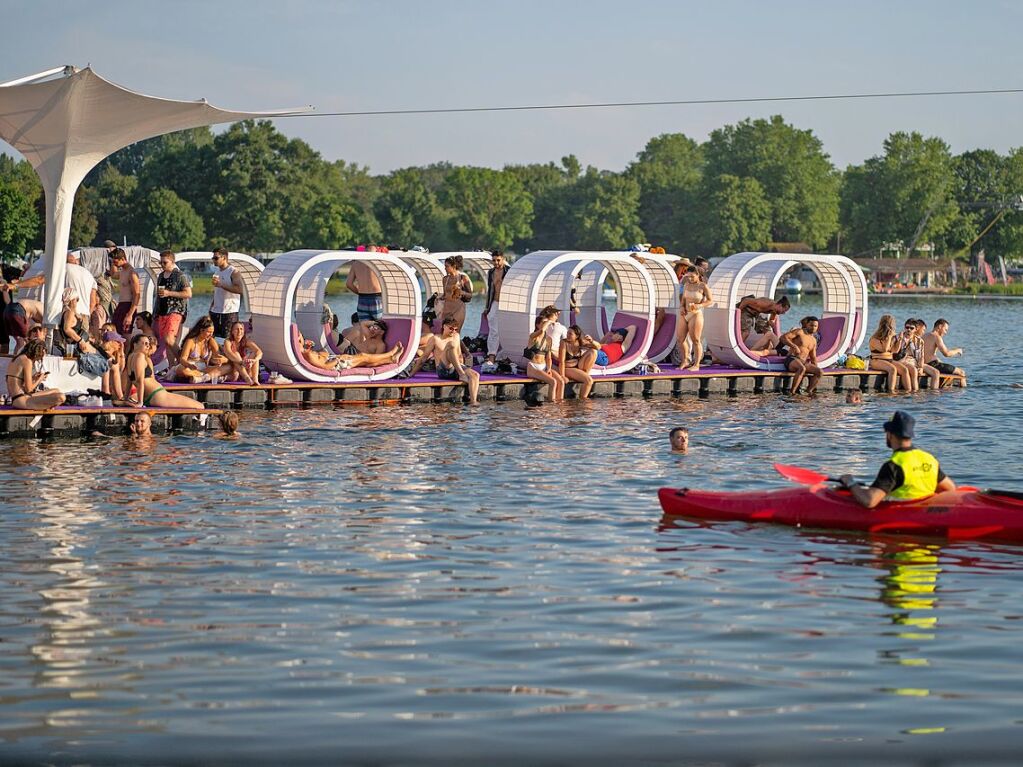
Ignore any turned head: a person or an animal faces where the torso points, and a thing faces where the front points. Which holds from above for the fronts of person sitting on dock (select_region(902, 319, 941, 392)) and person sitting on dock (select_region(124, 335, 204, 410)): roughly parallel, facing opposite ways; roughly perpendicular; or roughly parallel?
roughly perpendicular

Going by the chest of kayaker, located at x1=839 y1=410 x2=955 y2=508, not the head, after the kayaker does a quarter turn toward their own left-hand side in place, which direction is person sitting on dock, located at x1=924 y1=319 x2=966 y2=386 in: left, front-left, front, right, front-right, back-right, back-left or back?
back-right

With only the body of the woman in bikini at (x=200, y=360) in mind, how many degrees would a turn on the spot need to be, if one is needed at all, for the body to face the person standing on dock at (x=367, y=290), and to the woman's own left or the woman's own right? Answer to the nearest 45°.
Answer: approximately 90° to the woman's own left

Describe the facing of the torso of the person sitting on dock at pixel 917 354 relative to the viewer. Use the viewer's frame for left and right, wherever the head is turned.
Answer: facing the viewer and to the right of the viewer

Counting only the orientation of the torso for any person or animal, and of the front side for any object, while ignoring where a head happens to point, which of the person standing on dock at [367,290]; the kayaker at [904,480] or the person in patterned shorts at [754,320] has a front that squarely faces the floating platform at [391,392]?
the kayaker

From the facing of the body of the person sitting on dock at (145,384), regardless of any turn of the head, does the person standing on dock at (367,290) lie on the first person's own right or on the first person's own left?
on the first person's own left

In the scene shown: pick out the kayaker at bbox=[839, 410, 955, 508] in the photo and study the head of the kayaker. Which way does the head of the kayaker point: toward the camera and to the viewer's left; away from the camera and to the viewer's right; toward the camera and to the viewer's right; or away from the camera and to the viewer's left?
away from the camera and to the viewer's left

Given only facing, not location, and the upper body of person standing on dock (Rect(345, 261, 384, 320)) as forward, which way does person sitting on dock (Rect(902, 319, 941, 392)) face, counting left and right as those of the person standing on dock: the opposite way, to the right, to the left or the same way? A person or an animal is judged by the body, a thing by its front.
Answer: the opposite way

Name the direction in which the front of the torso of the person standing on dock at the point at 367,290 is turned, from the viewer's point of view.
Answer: away from the camera

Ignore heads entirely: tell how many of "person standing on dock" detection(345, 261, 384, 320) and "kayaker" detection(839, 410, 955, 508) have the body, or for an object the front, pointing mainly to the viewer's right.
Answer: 0

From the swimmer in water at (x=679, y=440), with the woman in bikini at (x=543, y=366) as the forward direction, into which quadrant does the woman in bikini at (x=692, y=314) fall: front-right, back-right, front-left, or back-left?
front-right

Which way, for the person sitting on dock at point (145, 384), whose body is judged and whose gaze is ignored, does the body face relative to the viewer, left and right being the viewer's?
facing to the right of the viewer

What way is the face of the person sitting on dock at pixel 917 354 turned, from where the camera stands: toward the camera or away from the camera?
toward the camera

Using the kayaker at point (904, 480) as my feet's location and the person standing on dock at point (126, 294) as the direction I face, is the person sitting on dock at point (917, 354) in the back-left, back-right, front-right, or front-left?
front-right

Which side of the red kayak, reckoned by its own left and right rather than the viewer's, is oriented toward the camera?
left
